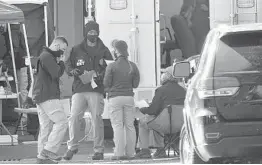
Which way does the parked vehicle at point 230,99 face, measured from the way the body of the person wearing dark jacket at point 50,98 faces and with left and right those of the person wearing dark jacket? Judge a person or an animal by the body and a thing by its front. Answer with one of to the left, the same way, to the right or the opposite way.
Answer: to the left

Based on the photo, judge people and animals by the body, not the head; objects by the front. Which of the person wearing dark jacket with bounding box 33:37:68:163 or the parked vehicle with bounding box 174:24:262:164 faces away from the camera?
the parked vehicle

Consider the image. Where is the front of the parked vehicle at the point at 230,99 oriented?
away from the camera

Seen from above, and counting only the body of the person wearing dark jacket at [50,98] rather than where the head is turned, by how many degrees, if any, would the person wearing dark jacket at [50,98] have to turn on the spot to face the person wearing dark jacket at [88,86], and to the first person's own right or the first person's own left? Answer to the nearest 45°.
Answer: approximately 45° to the first person's own left

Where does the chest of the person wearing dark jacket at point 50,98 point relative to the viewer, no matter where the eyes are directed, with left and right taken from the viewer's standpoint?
facing to the right of the viewer

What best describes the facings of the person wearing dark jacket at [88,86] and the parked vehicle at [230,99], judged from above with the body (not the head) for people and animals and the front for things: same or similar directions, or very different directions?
very different directions

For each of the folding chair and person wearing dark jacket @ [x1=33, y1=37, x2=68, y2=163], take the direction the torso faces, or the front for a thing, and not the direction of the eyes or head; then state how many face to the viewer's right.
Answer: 1

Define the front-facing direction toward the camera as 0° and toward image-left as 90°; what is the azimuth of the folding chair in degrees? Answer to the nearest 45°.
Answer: approximately 135°

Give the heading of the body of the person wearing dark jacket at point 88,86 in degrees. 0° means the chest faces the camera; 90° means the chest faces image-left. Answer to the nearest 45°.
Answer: approximately 0°

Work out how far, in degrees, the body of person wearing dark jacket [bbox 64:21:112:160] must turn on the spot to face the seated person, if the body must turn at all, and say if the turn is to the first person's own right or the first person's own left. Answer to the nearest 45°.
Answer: approximately 90° to the first person's own left
